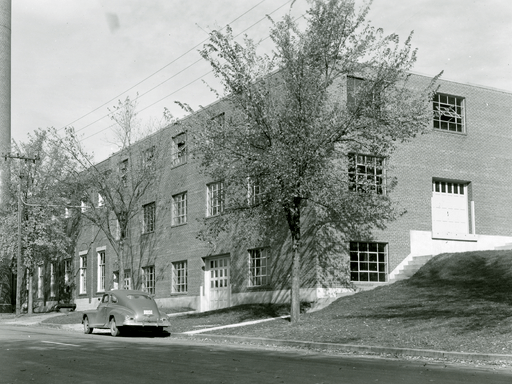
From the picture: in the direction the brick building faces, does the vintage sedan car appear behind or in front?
in front

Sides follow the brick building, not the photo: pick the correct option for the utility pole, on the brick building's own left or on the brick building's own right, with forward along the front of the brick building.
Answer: on the brick building's own right

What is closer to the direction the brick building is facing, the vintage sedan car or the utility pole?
the vintage sedan car

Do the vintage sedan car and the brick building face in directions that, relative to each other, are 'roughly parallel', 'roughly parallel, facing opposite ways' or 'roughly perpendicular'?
roughly perpendicular

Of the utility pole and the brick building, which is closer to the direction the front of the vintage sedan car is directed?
the utility pole

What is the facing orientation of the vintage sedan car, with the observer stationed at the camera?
facing away from the viewer and to the left of the viewer

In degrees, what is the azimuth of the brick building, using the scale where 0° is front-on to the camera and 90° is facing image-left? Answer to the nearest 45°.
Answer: approximately 45°

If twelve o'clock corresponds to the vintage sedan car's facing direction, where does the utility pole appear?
The utility pole is roughly at 1 o'clock from the vintage sedan car.

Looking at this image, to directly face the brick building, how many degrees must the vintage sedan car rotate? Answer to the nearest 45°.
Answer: approximately 90° to its right
